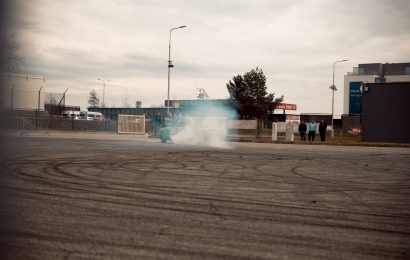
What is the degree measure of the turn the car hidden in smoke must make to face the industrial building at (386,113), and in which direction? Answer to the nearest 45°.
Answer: approximately 180°

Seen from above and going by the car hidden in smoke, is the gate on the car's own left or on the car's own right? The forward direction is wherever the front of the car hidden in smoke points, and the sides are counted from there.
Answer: on the car's own right

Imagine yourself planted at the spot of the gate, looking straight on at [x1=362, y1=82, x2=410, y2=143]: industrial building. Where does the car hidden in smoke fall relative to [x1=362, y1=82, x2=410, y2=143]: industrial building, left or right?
right

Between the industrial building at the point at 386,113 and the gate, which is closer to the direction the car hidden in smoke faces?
the gate

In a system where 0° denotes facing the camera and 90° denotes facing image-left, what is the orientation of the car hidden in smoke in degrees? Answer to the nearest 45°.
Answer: approximately 90°

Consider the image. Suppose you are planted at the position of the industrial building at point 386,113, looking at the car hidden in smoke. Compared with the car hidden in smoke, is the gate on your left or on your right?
right
